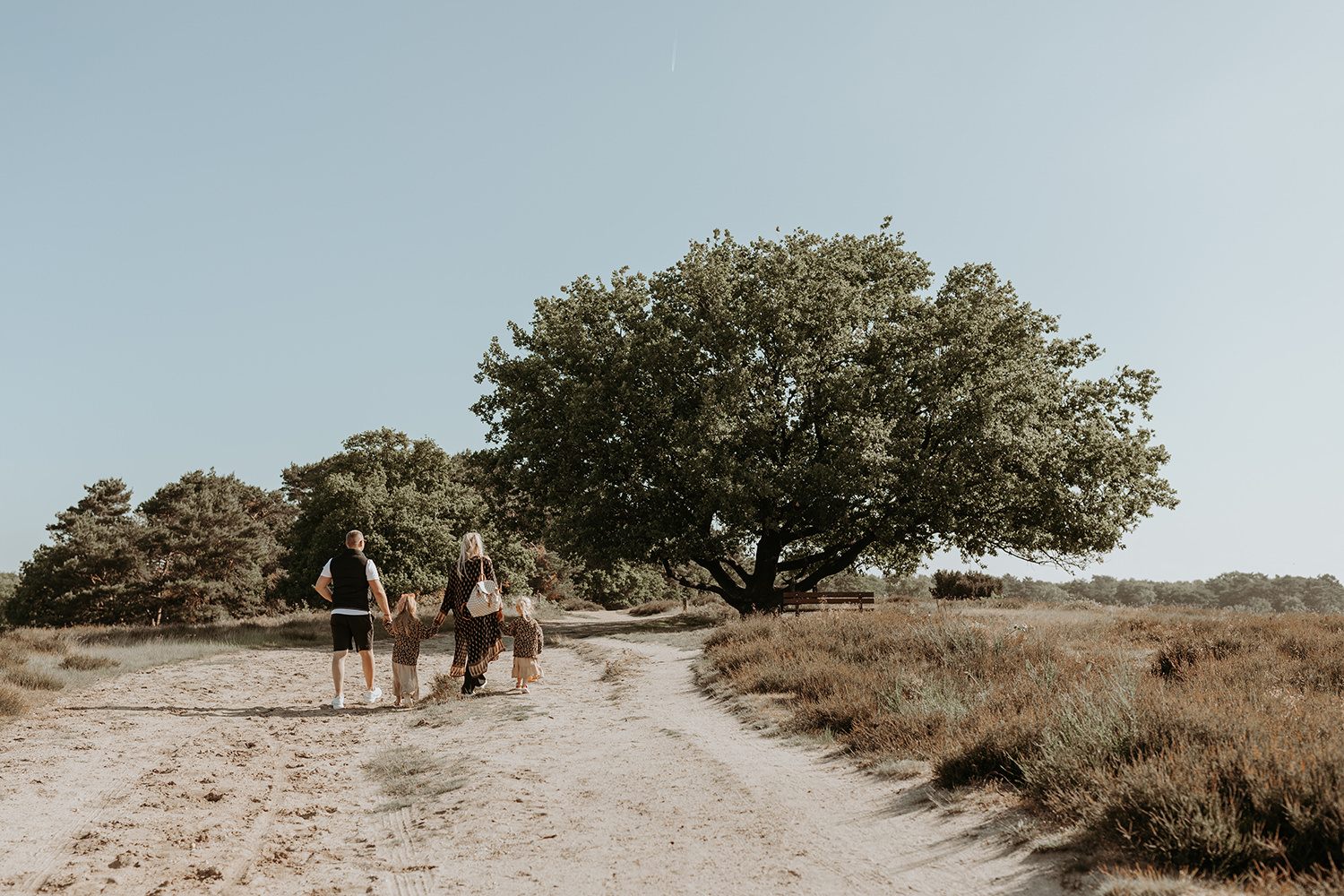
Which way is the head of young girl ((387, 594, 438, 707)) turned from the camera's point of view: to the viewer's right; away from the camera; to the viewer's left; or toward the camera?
away from the camera

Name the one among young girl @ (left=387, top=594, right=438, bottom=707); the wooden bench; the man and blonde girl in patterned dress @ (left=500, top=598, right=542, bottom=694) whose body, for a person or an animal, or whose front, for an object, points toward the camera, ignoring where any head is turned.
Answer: the wooden bench

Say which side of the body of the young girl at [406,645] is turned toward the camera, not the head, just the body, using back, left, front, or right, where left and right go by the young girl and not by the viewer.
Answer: back

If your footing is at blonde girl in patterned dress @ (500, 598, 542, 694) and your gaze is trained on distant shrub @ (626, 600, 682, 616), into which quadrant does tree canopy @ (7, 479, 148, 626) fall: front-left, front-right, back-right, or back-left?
front-left

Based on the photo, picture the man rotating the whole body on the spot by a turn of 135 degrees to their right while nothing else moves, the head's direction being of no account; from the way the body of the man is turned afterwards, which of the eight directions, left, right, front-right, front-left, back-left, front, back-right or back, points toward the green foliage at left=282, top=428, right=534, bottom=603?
back-left

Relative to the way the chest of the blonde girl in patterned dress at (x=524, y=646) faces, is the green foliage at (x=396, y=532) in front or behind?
in front

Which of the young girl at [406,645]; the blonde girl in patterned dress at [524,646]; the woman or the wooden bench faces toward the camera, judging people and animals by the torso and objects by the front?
the wooden bench

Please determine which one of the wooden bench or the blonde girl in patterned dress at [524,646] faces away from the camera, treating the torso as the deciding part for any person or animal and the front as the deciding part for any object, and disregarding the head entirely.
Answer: the blonde girl in patterned dress

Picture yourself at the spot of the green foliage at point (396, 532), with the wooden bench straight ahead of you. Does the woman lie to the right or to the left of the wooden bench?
right

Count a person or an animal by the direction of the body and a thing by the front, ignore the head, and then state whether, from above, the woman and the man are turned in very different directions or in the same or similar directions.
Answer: same or similar directions

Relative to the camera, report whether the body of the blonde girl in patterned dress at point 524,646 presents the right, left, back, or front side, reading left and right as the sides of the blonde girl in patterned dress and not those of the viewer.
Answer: back

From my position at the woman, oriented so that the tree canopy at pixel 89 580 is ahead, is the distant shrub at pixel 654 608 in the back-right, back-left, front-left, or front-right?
front-right

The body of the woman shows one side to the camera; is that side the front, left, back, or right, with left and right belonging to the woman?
back

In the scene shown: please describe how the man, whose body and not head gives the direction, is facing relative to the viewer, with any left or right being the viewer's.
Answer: facing away from the viewer

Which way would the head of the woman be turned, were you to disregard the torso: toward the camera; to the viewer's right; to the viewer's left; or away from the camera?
away from the camera

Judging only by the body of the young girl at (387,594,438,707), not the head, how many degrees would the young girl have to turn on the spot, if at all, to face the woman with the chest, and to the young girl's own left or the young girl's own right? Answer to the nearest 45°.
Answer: approximately 90° to the young girl's own right
